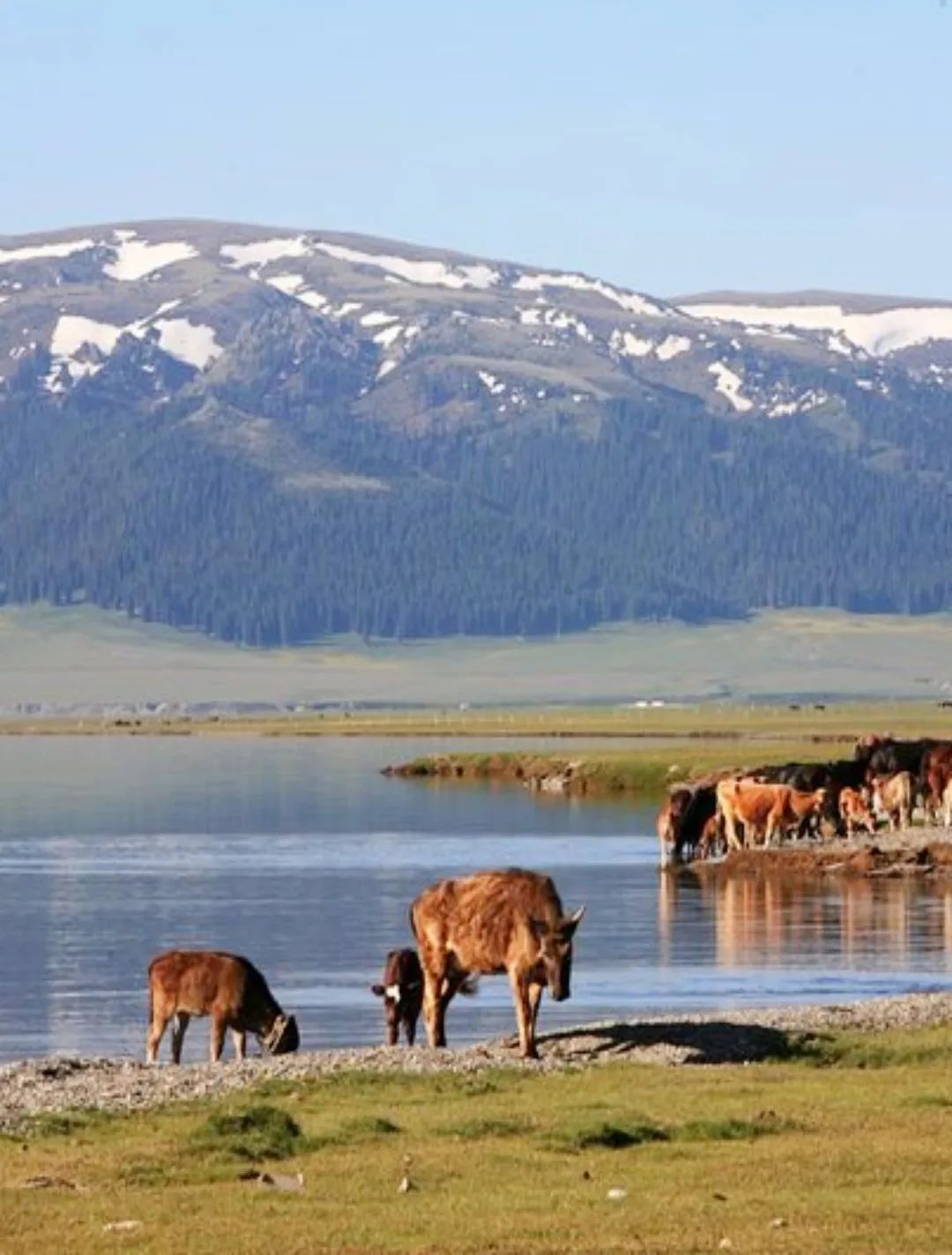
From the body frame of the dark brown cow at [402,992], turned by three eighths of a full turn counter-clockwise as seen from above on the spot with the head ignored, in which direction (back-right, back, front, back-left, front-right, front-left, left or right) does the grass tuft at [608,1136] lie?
back-right

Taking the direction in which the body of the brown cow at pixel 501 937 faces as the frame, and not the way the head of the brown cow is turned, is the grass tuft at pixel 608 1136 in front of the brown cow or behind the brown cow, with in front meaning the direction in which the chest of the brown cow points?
in front

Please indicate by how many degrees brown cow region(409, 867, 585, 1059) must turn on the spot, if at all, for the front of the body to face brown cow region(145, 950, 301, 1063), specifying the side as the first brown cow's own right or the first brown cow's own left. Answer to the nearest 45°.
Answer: approximately 180°

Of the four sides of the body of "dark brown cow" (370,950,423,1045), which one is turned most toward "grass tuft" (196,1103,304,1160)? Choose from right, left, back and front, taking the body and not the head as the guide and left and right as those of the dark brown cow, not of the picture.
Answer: front

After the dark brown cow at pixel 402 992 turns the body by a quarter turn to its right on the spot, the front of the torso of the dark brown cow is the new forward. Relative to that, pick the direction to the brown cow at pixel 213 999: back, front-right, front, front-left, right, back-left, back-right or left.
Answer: front-left

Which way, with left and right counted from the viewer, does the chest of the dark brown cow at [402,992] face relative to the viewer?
facing the viewer

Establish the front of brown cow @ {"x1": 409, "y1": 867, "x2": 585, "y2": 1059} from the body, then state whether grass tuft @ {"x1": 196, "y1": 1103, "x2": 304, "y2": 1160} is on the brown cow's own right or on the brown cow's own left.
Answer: on the brown cow's own right

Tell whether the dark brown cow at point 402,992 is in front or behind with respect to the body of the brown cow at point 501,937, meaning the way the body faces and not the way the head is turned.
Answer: behind

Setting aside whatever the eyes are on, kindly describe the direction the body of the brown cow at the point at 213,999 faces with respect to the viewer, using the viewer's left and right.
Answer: facing to the right of the viewer
